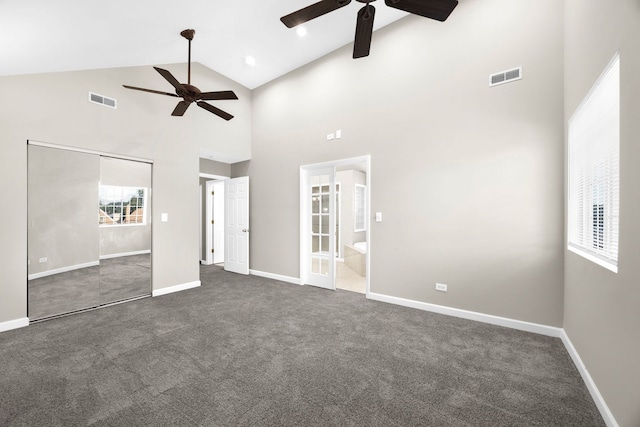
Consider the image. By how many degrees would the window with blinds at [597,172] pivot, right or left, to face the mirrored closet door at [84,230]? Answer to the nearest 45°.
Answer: approximately 45° to its left

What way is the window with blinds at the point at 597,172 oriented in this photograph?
to the viewer's left

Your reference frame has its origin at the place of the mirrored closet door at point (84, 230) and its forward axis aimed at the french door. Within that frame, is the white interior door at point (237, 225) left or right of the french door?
left

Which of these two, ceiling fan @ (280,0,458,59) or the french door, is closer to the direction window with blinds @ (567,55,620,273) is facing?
the french door

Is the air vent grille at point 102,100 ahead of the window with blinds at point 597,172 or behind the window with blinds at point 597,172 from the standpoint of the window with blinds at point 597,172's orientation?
ahead

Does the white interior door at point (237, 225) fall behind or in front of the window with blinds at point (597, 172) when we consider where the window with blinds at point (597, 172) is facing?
in front

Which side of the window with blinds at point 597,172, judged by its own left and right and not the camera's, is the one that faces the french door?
front

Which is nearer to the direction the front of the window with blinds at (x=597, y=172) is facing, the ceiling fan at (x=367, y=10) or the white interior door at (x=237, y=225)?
the white interior door

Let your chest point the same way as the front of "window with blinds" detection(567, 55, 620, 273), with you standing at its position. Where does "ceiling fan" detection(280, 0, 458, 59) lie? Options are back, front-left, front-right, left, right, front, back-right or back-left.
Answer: front-left
